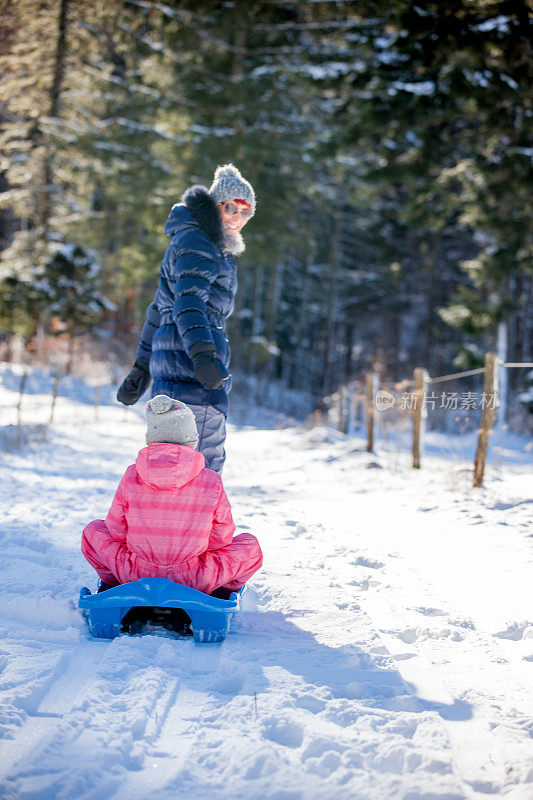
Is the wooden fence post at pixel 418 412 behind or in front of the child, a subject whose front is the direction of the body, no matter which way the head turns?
in front

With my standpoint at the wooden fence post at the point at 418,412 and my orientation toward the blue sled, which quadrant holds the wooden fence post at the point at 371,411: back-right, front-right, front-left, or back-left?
back-right

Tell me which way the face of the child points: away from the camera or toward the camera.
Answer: away from the camera

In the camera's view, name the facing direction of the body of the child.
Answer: away from the camera

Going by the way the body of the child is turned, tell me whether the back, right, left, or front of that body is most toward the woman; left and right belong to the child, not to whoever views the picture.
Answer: front

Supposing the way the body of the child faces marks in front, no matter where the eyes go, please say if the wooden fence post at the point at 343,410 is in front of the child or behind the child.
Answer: in front
